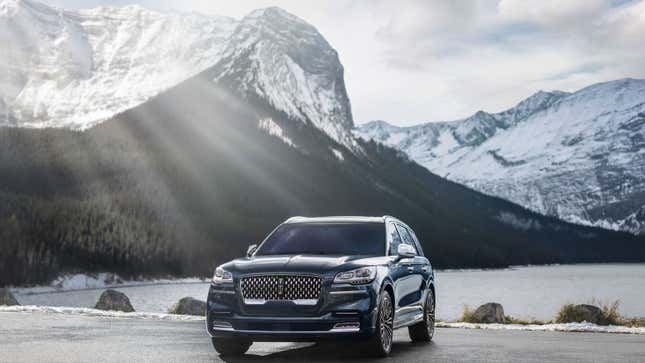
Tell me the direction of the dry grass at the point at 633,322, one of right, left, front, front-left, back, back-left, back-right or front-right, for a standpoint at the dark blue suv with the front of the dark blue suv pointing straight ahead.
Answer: back

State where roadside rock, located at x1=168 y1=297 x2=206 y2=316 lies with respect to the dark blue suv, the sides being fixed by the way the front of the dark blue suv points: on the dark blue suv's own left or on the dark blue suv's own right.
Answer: on the dark blue suv's own right

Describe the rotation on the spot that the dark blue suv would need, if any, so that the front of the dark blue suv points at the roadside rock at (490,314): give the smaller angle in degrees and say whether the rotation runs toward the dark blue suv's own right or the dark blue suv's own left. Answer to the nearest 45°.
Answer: approximately 180°

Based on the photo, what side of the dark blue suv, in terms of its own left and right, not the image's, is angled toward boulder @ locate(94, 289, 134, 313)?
right

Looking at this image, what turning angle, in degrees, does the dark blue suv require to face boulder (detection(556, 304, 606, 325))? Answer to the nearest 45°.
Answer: approximately 180°

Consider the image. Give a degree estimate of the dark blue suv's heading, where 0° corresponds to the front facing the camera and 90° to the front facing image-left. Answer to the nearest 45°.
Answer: approximately 45°

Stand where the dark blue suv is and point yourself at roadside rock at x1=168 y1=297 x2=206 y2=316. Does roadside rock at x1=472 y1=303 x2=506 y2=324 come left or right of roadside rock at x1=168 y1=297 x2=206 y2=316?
right
